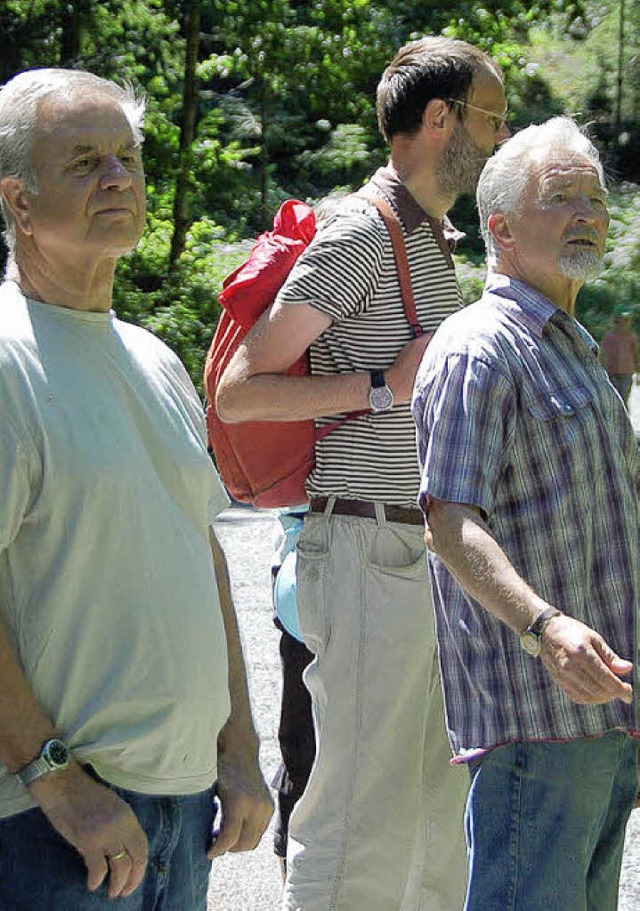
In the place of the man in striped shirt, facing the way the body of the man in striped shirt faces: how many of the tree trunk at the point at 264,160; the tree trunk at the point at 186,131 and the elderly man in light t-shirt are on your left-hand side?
2

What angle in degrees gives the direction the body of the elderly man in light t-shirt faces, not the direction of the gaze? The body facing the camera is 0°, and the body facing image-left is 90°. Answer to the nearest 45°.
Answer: approximately 315°

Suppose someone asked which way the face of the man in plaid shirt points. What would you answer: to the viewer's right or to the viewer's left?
to the viewer's right

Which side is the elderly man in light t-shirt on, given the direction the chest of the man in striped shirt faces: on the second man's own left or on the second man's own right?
on the second man's own right

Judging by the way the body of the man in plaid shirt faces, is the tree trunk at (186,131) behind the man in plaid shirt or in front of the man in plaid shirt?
behind

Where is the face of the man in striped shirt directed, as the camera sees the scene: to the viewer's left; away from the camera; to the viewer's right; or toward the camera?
to the viewer's right

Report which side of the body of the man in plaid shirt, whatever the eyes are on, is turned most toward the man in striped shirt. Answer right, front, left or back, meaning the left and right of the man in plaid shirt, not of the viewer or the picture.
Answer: back

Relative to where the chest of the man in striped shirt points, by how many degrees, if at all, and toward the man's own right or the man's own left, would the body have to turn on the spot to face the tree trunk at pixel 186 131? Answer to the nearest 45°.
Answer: approximately 90° to the man's own left

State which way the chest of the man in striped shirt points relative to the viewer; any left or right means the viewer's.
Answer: facing to the right of the viewer

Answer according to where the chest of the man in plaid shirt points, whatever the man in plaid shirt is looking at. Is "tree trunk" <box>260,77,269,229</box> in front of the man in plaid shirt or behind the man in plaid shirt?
behind

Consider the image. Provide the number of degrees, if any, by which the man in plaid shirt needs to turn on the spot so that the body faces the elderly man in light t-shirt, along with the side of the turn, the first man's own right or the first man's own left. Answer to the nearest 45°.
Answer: approximately 90° to the first man's own right
